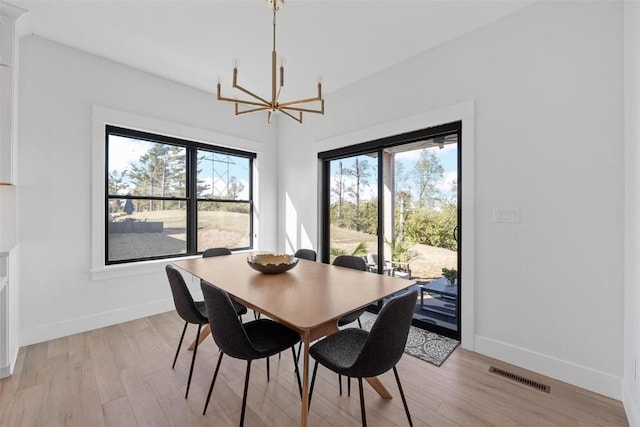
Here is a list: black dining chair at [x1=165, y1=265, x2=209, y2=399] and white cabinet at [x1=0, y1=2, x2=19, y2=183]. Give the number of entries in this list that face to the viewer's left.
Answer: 0

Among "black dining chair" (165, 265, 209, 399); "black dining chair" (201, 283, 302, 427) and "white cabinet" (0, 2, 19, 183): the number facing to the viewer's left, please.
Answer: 0

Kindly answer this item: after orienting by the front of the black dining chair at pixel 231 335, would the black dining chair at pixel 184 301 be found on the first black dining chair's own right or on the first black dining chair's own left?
on the first black dining chair's own left

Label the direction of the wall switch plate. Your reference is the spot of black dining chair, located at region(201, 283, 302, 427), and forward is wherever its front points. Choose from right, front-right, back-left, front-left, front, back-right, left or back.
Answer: front-right

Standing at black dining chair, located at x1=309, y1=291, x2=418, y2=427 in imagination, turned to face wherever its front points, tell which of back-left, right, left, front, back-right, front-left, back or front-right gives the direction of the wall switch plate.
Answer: right

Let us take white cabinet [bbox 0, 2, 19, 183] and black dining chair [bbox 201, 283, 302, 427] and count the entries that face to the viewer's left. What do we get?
0

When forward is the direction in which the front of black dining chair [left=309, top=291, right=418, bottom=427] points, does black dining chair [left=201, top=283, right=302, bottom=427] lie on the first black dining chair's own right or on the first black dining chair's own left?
on the first black dining chair's own left

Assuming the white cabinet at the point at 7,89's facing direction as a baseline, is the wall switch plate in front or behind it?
in front

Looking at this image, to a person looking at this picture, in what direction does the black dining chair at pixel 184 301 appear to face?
facing away from the viewer and to the right of the viewer

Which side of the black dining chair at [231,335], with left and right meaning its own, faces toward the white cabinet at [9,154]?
left

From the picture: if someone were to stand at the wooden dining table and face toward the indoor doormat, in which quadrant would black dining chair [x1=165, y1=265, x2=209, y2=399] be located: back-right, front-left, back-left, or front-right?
back-left

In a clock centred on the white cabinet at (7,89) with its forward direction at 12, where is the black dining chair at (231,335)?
The black dining chair is roughly at 11 o'clock from the white cabinet.

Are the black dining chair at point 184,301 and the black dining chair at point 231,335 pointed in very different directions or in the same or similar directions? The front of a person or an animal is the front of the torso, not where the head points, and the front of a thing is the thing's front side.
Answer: same or similar directions
